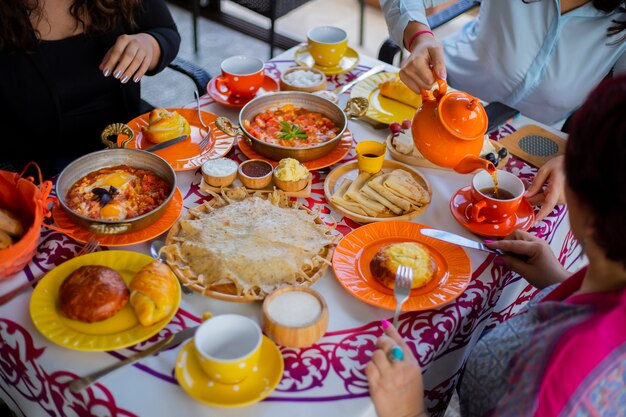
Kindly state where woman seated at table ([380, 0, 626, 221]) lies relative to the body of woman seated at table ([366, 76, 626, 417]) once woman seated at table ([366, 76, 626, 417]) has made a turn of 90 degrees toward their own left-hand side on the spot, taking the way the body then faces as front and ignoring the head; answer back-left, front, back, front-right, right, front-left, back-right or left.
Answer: back-right

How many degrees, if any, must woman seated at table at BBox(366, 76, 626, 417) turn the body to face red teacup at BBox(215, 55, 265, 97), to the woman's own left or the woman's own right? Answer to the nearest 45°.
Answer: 0° — they already face it

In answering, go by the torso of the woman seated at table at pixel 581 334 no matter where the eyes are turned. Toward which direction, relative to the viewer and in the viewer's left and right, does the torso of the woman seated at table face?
facing away from the viewer and to the left of the viewer

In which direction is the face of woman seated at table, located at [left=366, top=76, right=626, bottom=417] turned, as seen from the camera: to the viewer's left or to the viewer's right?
to the viewer's left

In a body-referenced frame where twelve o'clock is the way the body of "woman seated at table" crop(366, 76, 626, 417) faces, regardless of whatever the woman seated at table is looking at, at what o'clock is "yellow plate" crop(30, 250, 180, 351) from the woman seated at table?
The yellow plate is roughly at 10 o'clock from the woman seated at table.

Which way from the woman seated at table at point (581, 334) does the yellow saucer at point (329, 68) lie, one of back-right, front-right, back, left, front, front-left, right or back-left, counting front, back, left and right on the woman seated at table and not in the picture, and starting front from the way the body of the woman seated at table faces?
front

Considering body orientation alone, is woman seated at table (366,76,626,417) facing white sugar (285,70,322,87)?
yes

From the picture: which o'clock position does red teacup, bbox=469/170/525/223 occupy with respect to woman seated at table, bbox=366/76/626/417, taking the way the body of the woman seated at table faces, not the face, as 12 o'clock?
The red teacup is roughly at 1 o'clock from the woman seated at table.

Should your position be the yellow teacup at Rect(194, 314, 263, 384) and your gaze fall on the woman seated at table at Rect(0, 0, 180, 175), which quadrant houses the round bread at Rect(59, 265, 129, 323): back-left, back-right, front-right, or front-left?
front-left

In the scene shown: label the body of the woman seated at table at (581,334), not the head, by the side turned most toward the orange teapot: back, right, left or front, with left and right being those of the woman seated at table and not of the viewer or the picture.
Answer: front

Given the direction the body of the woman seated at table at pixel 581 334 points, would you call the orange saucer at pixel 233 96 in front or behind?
in front

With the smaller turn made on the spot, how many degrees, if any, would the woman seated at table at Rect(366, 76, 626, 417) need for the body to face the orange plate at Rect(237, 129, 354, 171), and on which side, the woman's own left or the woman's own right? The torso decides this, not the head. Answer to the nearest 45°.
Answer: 0° — they already face it

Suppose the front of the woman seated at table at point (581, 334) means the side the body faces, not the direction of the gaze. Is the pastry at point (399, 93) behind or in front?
in front

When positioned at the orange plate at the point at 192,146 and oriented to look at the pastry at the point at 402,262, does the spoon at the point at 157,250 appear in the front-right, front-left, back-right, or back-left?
front-right
